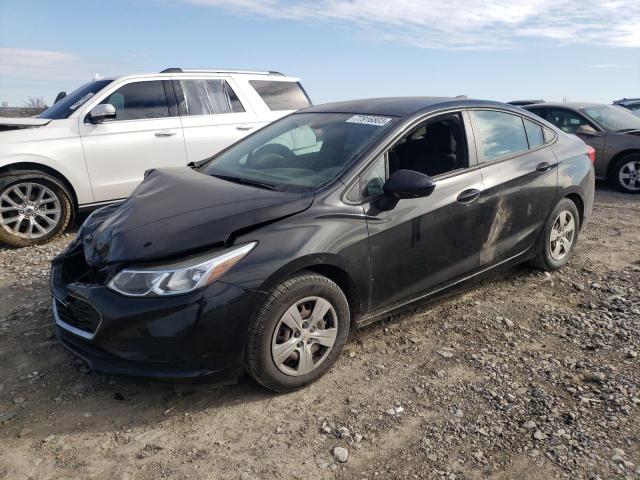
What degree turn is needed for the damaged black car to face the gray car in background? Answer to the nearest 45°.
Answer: approximately 180°

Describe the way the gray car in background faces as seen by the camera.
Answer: facing the viewer and to the right of the viewer

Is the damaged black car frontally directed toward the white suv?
no

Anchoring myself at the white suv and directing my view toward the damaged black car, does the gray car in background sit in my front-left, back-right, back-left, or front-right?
front-left

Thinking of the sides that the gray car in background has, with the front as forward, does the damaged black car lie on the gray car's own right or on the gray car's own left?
on the gray car's own right

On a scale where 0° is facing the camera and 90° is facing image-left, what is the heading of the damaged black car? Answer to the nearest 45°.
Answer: approximately 45°

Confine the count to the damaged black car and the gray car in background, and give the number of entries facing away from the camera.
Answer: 0

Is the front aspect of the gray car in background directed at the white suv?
no

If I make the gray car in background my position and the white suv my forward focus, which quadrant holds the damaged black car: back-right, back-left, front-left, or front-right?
front-left
